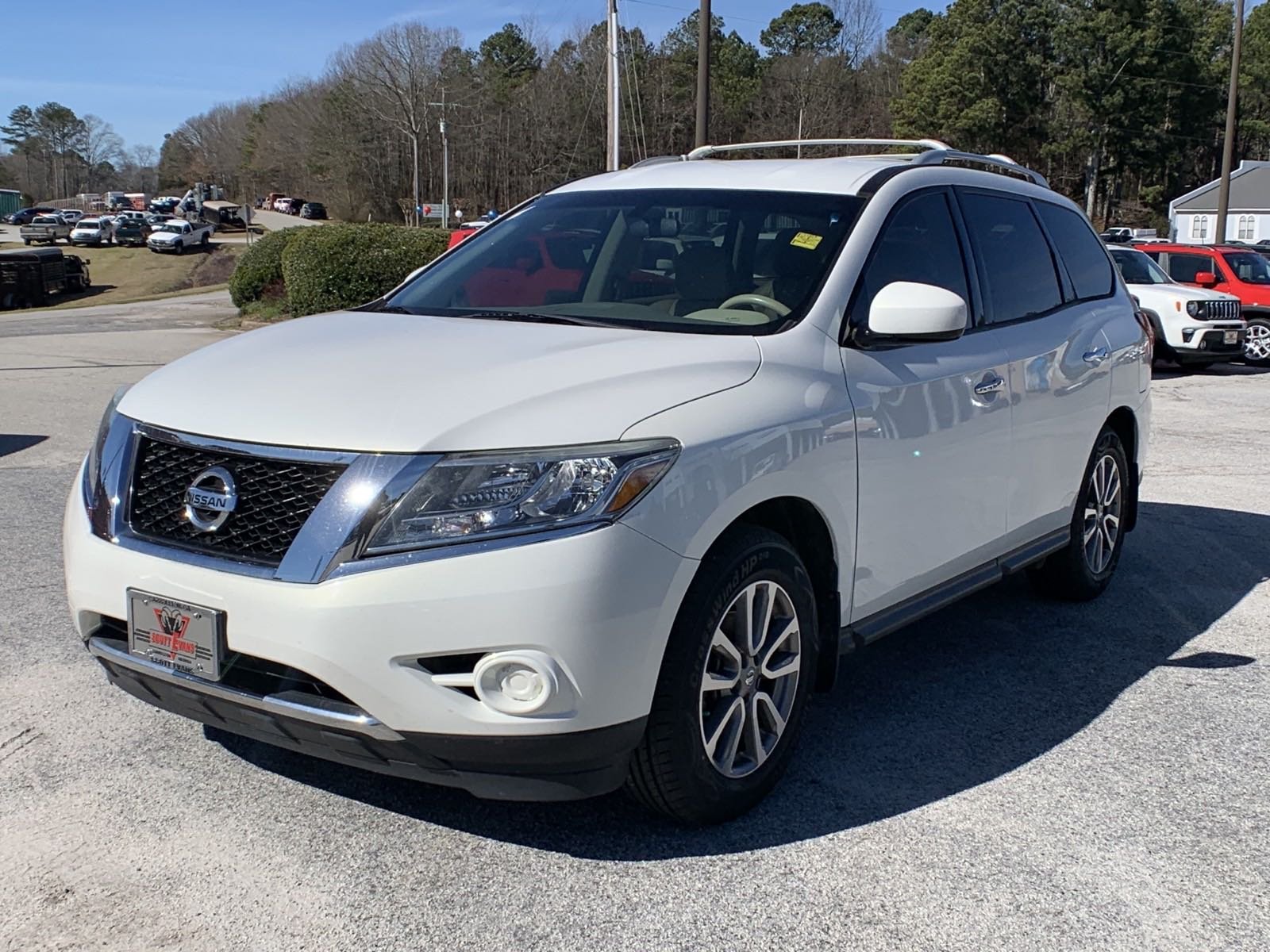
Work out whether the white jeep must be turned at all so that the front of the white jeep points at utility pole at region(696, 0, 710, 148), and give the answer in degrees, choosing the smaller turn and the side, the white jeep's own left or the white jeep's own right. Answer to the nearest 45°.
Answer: approximately 135° to the white jeep's own right

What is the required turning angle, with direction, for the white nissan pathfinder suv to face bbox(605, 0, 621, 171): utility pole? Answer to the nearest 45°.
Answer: approximately 135° to its right

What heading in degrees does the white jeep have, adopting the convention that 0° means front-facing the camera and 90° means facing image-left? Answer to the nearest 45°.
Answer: approximately 315°

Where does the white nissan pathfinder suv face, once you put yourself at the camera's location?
facing the viewer and to the left of the viewer

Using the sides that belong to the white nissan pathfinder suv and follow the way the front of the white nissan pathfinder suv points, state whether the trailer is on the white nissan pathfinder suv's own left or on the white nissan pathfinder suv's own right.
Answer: on the white nissan pathfinder suv's own right

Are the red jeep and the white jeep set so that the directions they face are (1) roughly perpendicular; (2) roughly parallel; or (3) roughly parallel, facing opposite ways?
roughly parallel

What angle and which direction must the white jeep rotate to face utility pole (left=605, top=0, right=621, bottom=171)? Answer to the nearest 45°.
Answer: approximately 180°

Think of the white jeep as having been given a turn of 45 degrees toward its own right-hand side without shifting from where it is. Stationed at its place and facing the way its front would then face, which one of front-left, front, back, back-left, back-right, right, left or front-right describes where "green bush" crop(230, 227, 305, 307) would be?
right

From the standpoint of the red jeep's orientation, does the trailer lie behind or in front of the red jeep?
behind

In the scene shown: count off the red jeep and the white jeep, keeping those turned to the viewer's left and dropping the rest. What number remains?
0

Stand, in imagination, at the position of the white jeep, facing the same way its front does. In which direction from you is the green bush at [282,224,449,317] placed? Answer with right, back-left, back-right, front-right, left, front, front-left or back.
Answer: back-right

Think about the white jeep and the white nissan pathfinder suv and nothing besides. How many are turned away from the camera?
0

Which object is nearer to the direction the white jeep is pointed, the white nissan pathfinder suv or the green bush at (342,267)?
the white nissan pathfinder suv
